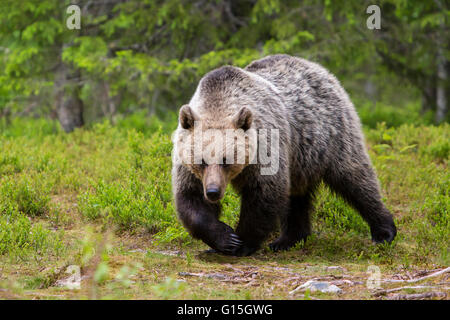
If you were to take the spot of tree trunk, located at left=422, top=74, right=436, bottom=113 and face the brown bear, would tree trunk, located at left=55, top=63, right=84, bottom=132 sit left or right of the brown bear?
right

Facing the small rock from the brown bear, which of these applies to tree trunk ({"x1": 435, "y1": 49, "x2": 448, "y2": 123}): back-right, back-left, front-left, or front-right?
back-left

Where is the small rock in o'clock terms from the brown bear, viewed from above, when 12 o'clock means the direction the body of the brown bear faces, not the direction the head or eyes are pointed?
The small rock is roughly at 10 o'clock from the brown bear.

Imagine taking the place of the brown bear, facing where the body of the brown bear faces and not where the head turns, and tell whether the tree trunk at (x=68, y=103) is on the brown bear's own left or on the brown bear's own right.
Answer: on the brown bear's own right

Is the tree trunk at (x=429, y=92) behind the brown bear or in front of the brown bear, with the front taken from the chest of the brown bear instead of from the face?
behind

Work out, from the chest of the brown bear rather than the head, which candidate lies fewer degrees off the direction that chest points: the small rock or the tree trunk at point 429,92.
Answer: the small rock

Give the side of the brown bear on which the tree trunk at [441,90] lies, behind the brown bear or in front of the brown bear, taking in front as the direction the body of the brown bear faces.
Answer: behind

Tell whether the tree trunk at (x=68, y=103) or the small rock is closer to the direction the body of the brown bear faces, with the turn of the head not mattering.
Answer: the small rock

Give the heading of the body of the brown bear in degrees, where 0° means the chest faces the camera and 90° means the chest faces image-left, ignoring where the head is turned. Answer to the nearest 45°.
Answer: approximately 45°
